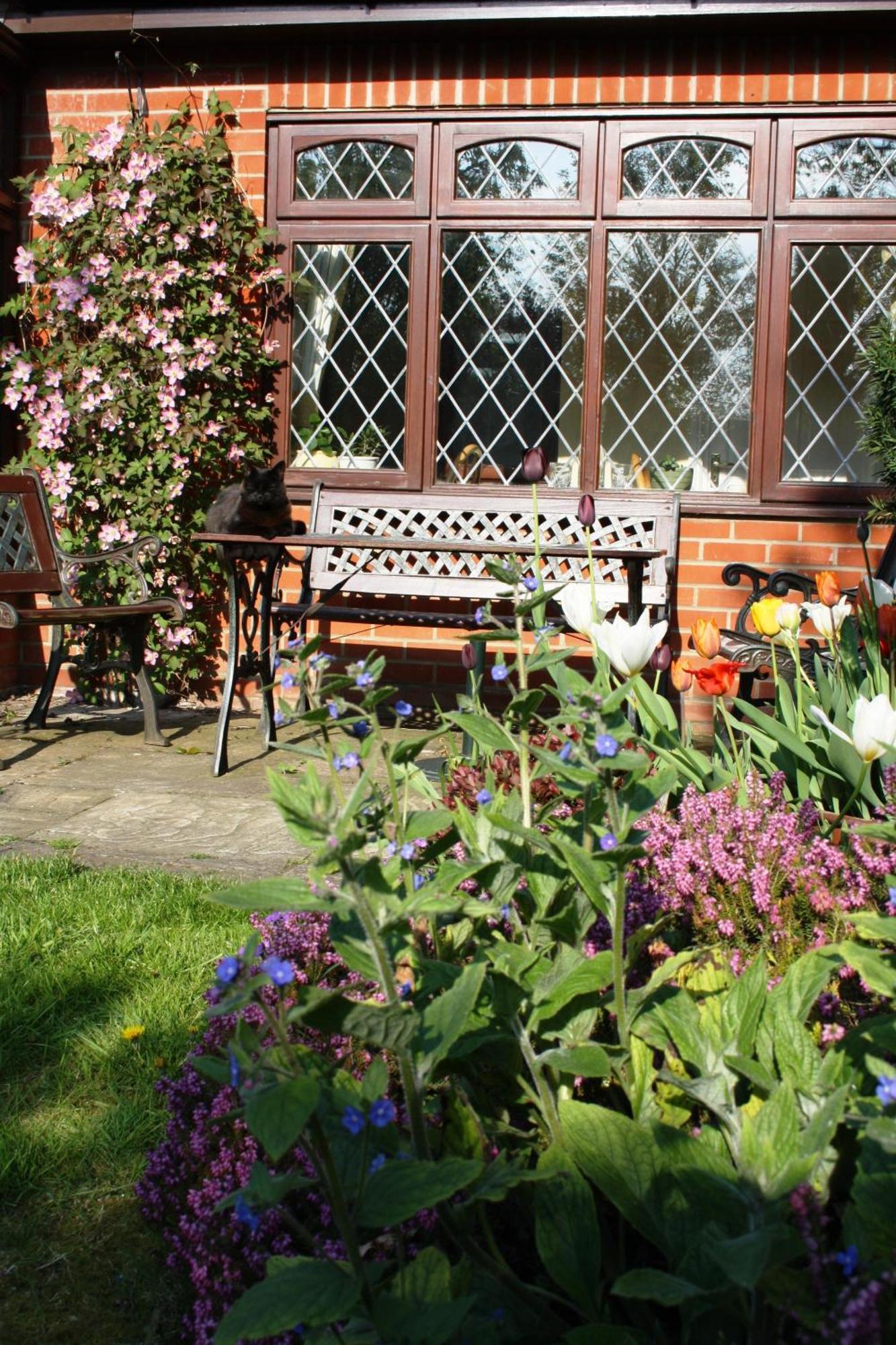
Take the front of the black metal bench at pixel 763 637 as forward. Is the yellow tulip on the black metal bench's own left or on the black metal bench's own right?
on the black metal bench's own left

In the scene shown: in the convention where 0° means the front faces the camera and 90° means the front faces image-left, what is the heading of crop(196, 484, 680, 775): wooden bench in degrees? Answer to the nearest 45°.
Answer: approximately 0°
